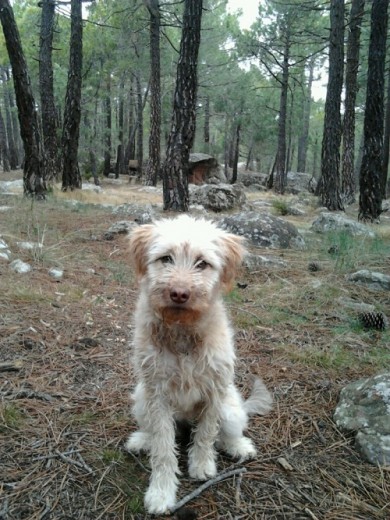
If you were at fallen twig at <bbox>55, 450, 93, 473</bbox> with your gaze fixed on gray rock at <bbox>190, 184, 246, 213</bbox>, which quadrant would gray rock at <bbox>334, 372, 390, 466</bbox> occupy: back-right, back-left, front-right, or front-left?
front-right

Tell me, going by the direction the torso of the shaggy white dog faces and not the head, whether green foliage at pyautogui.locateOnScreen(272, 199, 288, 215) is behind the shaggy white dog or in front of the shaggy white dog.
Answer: behind

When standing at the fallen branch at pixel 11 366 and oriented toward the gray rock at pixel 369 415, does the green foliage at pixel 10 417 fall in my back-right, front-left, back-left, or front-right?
front-right

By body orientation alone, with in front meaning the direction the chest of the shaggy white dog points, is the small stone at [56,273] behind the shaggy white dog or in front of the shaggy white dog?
behind

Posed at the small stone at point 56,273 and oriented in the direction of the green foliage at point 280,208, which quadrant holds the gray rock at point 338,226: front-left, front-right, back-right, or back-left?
front-right

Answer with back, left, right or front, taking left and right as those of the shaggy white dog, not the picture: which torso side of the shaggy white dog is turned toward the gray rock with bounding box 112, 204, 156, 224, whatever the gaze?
back

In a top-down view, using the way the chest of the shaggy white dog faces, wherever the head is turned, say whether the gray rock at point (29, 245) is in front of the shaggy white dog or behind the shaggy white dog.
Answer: behind

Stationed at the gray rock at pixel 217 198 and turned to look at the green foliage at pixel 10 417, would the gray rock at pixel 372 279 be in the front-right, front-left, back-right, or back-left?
front-left

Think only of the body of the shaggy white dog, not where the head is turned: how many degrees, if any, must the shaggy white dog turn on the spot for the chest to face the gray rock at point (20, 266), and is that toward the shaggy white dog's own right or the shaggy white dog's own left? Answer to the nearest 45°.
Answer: approximately 135° to the shaggy white dog's own right

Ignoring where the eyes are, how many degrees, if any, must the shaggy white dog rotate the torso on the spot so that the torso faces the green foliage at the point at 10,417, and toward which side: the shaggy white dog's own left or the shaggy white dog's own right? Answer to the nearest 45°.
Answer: approximately 90° to the shaggy white dog's own right

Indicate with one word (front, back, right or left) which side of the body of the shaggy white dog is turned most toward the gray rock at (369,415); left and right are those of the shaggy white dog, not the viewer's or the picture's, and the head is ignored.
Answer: left

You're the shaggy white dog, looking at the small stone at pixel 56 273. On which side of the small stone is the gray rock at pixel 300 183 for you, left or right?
right

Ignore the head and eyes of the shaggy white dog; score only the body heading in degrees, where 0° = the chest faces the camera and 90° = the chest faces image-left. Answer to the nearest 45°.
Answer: approximately 0°

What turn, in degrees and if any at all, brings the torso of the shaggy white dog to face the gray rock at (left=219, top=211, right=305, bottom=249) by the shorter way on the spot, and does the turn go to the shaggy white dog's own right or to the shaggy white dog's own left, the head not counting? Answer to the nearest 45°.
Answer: approximately 180°

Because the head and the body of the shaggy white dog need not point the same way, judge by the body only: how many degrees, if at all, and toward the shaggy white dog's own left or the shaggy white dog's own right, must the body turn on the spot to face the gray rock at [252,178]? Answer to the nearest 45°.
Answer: approximately 180°
